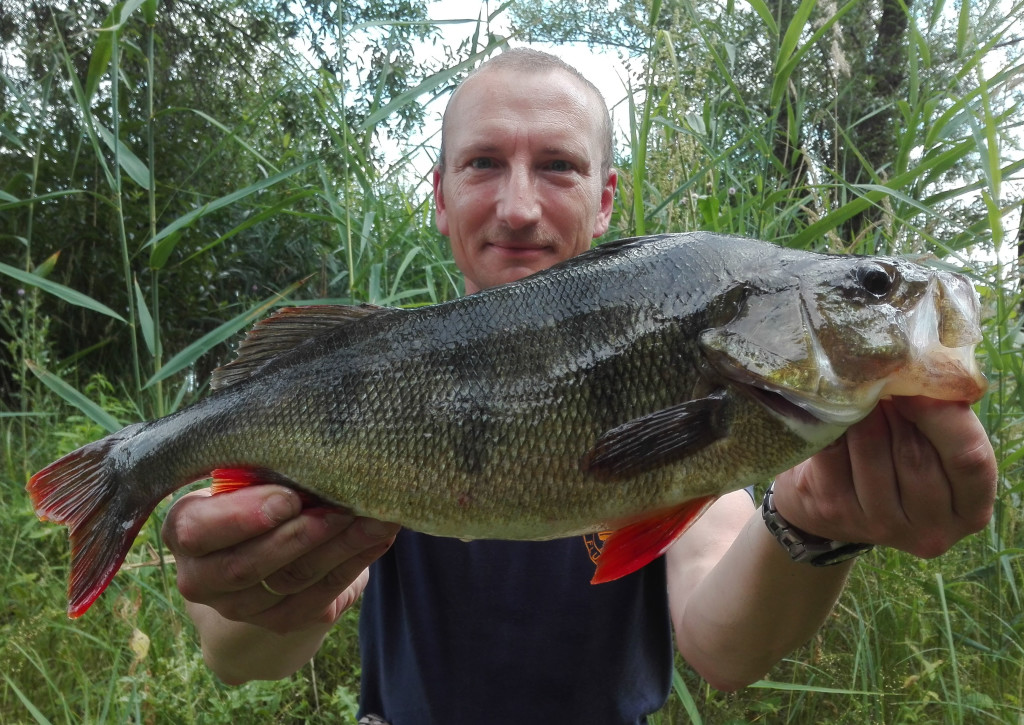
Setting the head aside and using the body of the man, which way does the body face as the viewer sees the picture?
toward the camera

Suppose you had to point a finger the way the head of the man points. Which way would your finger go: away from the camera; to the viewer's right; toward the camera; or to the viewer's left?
toward the camera
